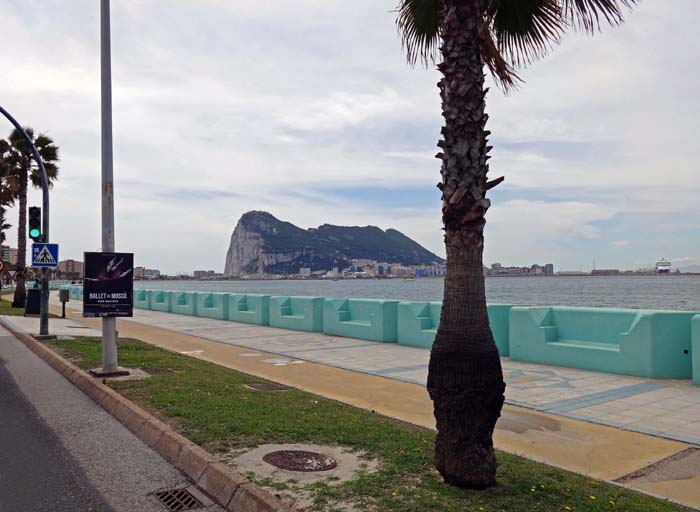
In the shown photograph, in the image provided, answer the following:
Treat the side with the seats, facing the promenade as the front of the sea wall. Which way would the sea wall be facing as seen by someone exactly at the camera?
facing the viewer and to the left of the viewer

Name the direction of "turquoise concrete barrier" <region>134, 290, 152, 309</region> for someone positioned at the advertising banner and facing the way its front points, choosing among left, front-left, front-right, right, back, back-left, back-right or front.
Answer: back

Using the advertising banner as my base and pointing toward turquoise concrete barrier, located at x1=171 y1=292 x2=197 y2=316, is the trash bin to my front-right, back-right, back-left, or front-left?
front-left

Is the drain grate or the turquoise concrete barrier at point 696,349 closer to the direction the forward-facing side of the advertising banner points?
the drain grate

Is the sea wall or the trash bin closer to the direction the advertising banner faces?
the sea wall

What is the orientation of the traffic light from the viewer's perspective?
toward the camera

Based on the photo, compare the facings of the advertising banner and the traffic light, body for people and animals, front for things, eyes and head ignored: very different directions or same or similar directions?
same or similar directions

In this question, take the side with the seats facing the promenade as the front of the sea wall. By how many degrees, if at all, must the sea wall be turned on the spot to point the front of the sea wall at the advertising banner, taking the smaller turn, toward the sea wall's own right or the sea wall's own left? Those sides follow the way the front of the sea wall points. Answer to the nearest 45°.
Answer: approximately 45° to the sea wall's own right

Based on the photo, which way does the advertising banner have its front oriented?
toward the camera

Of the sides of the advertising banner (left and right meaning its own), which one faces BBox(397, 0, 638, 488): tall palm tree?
front

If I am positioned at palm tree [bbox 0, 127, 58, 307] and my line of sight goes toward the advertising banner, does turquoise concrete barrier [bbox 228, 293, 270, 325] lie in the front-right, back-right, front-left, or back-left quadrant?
front-left

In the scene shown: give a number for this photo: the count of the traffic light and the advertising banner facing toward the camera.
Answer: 2

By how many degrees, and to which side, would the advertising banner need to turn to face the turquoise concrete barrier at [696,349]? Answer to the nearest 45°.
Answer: approximately 45° to its left

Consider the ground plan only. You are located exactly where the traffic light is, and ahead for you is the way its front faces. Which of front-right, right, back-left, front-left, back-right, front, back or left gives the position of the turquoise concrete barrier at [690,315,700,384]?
front-left

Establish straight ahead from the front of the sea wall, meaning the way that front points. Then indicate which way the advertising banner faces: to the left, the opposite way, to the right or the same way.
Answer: to the left

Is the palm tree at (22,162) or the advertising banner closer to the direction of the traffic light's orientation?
the advertising banner

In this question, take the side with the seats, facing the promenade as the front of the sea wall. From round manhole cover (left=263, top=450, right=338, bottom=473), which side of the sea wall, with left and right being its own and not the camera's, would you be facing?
front

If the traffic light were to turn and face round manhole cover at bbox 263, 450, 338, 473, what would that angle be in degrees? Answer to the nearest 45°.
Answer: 0° — it already faces it

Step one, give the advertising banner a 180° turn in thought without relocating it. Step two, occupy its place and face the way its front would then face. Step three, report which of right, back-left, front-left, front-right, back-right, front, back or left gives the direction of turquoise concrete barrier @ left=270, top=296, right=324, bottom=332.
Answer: front-right

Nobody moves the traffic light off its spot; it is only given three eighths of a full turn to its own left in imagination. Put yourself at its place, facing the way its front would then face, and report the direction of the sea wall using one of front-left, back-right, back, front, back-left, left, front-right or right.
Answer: right
